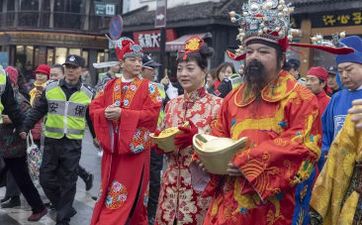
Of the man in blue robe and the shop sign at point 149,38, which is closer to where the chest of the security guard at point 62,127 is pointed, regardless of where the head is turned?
the man in blue robe

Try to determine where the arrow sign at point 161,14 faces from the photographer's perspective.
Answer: facing the viewer

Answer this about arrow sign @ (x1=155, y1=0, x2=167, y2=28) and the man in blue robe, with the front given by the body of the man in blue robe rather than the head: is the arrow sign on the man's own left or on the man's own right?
on the man's own right

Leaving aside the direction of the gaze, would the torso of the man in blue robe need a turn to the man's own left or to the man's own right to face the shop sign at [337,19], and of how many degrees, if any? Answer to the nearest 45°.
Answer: approximately 135° to the man's own right

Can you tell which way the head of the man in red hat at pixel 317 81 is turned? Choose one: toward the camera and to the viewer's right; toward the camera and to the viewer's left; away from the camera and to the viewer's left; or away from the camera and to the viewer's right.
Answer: toward the camera and to the viewer's left

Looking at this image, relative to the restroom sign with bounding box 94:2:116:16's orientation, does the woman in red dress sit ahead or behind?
ahead

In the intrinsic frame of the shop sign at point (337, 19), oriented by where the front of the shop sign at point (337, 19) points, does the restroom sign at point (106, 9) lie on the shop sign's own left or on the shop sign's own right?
on the shop sign's own right

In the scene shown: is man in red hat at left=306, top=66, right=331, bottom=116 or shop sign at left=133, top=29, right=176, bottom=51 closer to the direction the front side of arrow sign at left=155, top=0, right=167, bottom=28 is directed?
the man in red hat

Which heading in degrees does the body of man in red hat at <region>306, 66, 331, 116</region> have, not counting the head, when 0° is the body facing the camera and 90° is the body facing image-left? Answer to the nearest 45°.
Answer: approximately 45°

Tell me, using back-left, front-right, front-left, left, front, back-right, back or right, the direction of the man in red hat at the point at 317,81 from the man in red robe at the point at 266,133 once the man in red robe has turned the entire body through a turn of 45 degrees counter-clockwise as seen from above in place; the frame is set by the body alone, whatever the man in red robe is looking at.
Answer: back

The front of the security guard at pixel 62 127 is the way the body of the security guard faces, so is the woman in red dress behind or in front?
in front

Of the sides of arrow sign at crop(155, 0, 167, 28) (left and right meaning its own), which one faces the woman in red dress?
front

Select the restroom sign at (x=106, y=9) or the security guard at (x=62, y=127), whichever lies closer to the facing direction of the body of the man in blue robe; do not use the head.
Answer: the security guard

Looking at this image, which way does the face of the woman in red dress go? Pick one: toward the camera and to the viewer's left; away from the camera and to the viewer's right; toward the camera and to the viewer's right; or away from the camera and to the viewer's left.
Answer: toward the camera and to the viewer's left

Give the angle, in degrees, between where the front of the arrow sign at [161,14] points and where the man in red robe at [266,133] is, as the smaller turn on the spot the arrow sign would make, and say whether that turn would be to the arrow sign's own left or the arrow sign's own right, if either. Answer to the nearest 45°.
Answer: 0° — it already faces them
